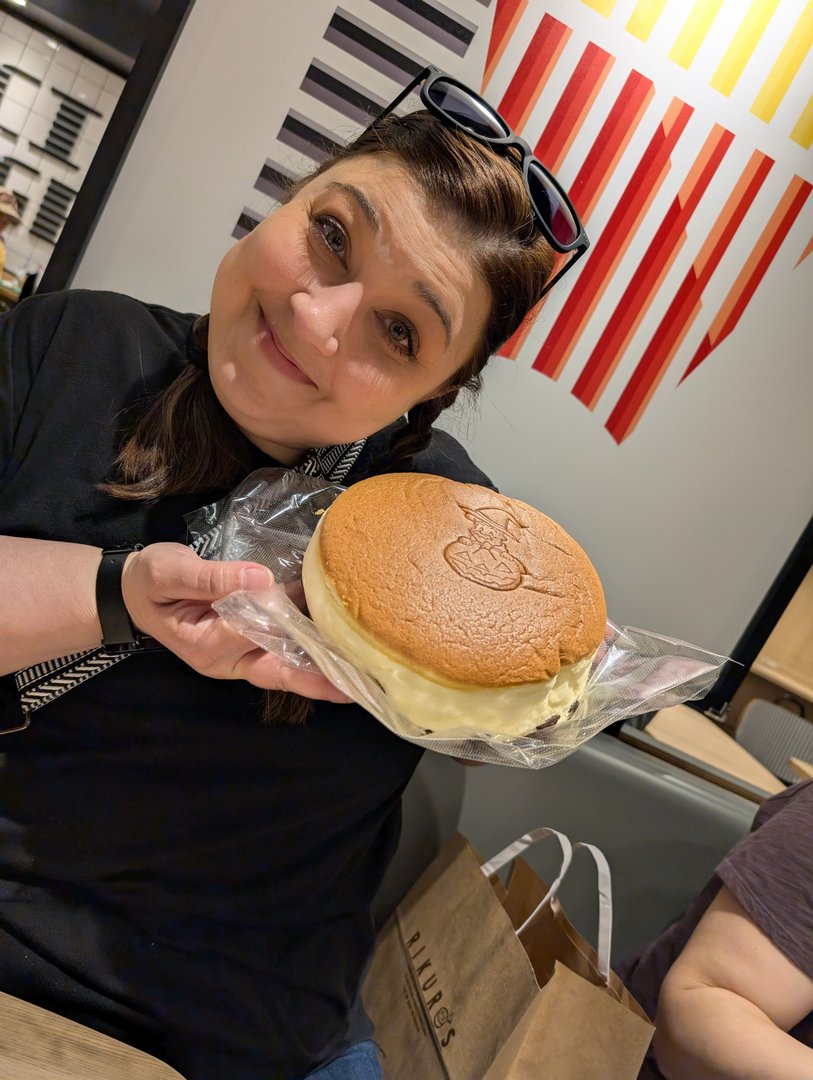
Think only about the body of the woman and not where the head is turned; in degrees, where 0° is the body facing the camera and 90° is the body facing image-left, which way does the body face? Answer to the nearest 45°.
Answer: approximately 0°
